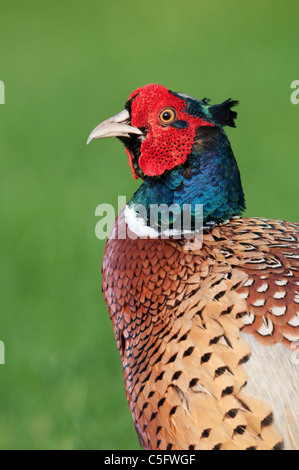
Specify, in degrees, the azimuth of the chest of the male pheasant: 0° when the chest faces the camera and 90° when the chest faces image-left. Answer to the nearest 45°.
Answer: approximately 90°
